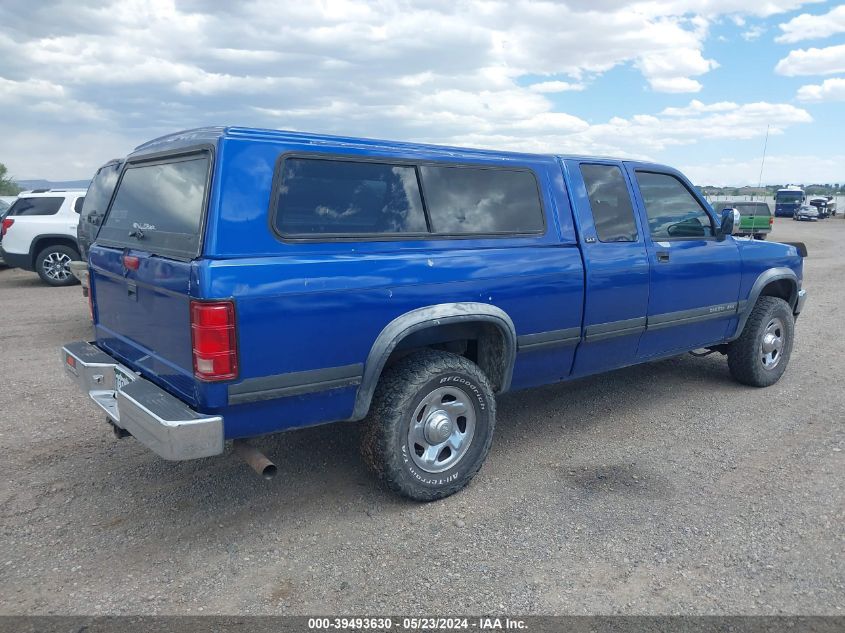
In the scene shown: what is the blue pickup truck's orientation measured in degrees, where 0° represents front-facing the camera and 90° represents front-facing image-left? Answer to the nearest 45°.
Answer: approximately 225°

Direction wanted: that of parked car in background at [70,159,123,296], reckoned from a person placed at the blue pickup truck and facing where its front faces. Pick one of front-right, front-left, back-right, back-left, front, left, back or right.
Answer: left

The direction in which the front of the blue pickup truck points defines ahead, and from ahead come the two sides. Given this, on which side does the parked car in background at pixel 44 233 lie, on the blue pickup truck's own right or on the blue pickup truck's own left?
on the blue pickup truck's own left

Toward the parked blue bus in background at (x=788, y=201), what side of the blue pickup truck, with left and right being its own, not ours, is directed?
front
